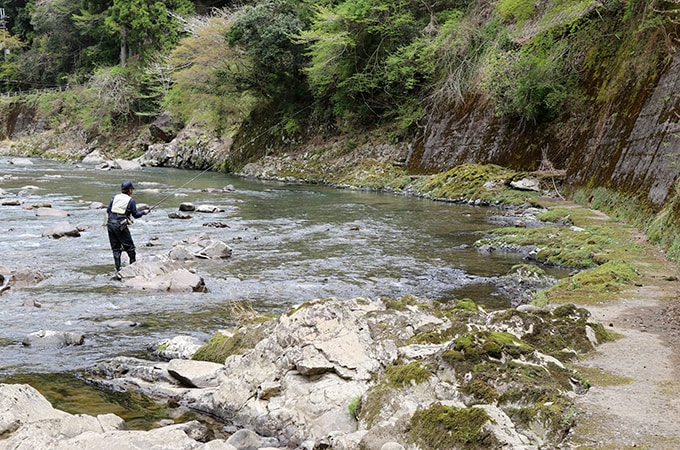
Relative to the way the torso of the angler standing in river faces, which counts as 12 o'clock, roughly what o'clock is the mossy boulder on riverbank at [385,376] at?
The mossy boulder on riverbank is roughly at 4 o'clock from the angler standing in river.

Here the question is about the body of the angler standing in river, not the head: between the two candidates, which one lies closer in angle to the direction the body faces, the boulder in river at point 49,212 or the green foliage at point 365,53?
the green foliage

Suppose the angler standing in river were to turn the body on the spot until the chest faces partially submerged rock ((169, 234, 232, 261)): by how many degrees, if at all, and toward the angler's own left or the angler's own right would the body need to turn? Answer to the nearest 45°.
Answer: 0° — they already face it

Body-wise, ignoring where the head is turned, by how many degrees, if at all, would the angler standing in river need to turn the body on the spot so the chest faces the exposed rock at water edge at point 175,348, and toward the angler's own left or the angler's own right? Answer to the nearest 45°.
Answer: approximately 135° to the angler's own right

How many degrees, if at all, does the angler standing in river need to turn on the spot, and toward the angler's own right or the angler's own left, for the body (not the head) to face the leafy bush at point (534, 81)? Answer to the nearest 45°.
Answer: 0° — they already face it

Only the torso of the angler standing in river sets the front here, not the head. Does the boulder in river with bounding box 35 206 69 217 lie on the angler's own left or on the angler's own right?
on the angler's own left

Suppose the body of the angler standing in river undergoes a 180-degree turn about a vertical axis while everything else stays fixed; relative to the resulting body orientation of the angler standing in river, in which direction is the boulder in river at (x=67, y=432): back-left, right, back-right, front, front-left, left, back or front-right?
front-left

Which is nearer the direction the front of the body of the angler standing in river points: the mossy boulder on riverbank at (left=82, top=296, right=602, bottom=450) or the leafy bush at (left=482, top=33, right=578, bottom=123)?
the leafy bush

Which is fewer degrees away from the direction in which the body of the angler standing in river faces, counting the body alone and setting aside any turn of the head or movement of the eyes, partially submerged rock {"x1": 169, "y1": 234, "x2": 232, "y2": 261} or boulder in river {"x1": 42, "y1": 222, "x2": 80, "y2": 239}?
the partially submerged rock

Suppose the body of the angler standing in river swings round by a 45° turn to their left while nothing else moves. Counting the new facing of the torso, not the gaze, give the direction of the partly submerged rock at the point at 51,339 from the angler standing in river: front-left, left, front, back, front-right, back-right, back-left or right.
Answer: back

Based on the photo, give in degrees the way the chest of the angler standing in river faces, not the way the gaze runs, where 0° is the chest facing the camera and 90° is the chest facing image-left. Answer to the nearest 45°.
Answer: approximately 225°

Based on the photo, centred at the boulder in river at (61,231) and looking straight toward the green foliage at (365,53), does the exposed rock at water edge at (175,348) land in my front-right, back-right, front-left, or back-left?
back-right
